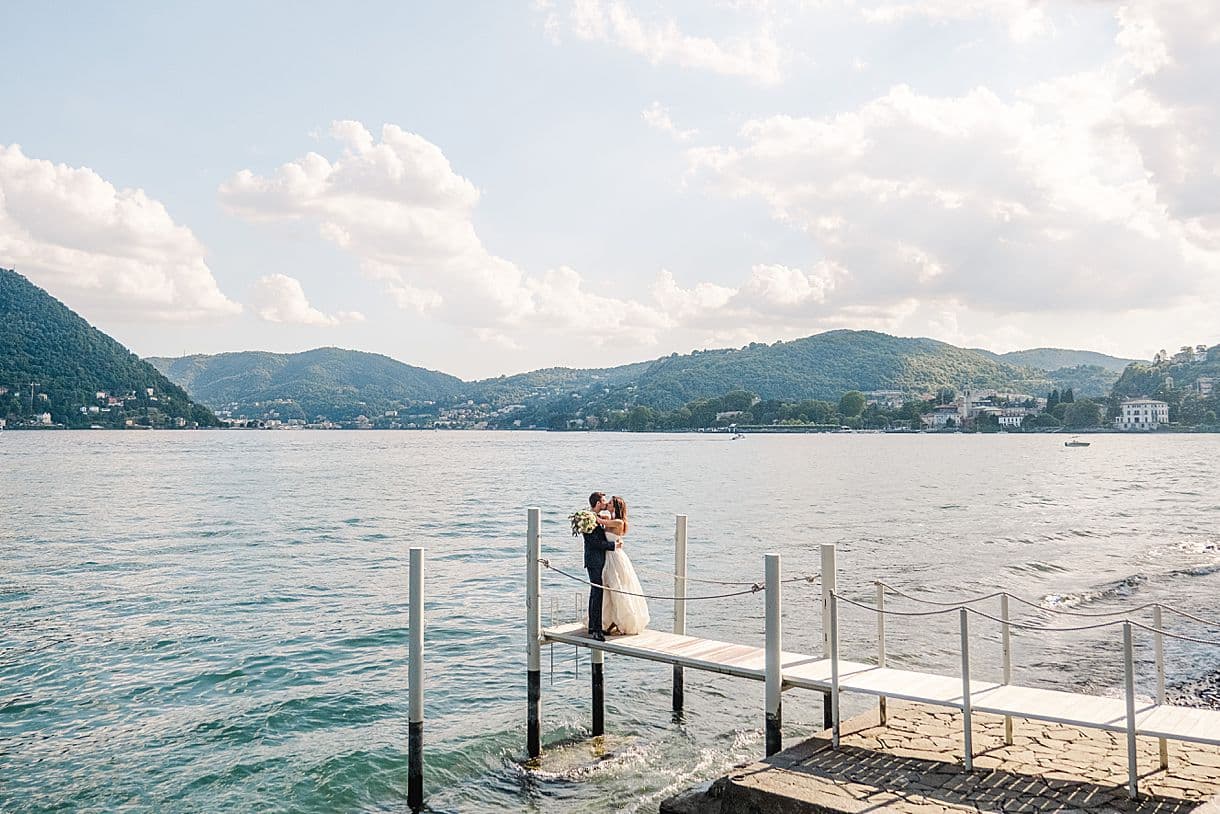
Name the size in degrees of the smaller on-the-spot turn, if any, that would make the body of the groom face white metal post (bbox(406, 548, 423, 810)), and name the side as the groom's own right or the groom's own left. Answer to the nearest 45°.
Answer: approximately 135° to the groom's own right

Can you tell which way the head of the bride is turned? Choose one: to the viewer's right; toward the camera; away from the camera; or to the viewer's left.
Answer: to the viewer's left

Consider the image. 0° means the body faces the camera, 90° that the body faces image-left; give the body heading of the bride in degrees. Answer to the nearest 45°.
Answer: approximately 90°

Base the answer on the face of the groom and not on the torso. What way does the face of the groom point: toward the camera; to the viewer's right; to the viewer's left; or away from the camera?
to the viewer's right

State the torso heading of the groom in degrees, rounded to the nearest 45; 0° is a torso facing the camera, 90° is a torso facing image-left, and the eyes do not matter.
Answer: approximately 270°

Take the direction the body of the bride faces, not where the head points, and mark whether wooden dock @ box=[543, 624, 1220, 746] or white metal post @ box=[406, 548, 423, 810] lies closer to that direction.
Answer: the white metal post

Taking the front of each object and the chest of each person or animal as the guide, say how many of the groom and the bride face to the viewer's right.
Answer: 1

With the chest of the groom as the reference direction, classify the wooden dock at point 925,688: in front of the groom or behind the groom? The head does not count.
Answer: in front

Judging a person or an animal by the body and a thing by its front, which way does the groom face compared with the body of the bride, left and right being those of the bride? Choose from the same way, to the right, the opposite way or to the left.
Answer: the opposite way

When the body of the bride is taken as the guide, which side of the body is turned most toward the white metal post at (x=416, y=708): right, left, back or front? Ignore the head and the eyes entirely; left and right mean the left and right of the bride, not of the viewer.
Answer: left
